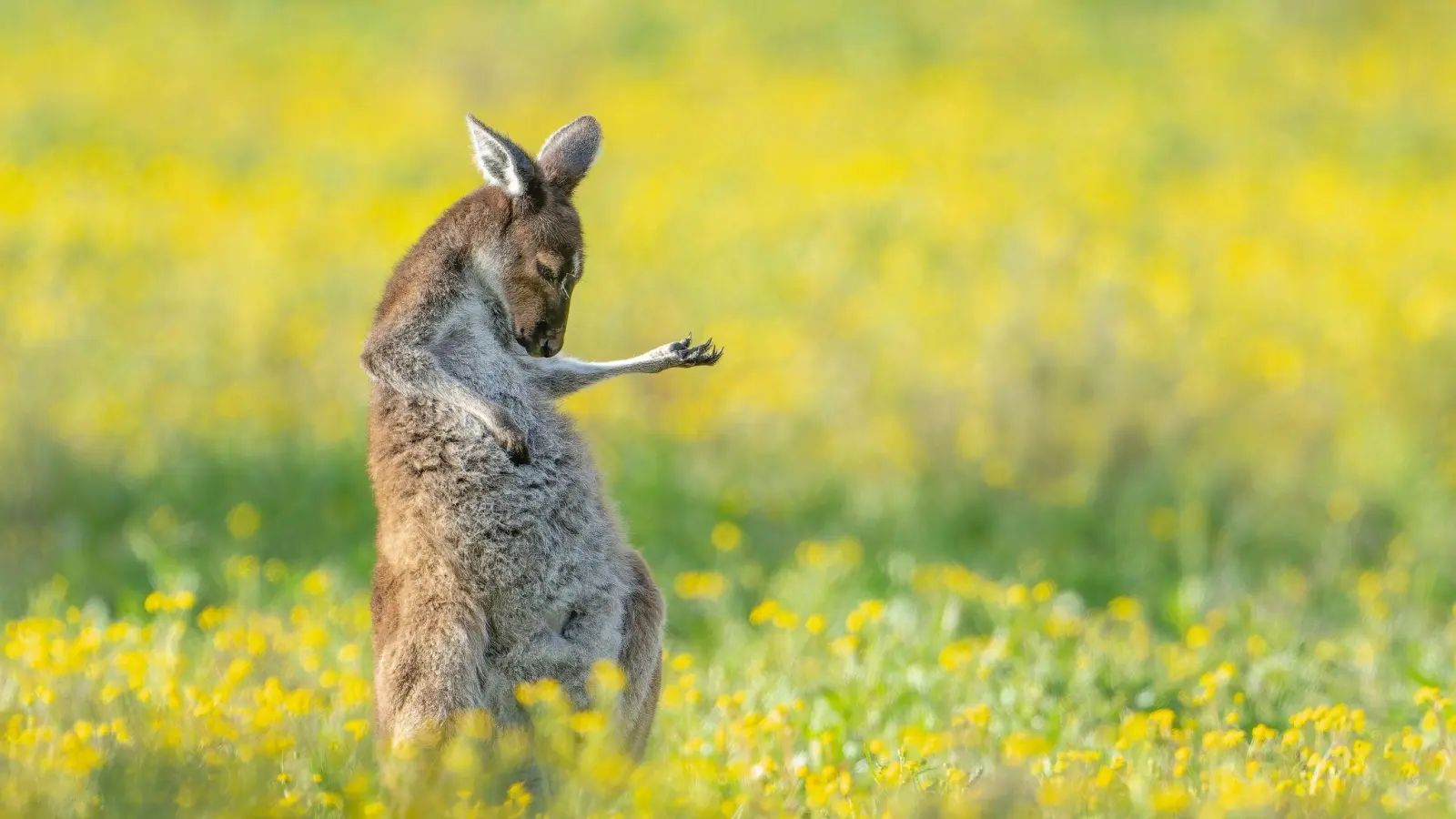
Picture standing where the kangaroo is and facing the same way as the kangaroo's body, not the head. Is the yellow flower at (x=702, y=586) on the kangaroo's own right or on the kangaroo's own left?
on the kangaroo's own left

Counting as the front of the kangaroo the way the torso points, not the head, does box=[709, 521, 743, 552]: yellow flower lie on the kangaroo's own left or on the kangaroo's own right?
on the kangaroo's own left

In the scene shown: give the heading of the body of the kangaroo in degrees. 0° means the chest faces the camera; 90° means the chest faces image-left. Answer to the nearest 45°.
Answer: approximately 315°
